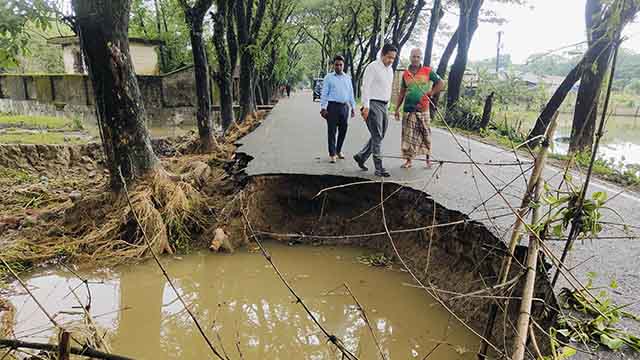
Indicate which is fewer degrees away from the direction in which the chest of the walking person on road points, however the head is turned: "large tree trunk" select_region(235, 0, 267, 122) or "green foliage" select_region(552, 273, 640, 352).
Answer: the green foliage

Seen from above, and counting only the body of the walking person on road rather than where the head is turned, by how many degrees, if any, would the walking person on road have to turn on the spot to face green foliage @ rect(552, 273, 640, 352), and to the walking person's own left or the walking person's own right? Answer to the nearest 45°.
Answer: approximately 45° to the walking person's own right

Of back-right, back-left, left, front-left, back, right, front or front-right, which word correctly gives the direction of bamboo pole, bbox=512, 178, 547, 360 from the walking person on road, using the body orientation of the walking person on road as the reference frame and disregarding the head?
front-right

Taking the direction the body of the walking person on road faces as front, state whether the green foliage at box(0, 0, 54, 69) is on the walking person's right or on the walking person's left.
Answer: on the walking person's right

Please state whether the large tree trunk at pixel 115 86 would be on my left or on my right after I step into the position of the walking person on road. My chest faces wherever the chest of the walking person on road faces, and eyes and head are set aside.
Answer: on my right

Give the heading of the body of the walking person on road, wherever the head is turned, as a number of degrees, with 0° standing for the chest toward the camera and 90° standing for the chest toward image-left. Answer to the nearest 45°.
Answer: approximately 315°

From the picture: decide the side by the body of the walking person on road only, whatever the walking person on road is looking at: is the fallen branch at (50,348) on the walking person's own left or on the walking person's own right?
on the walking person's own right
